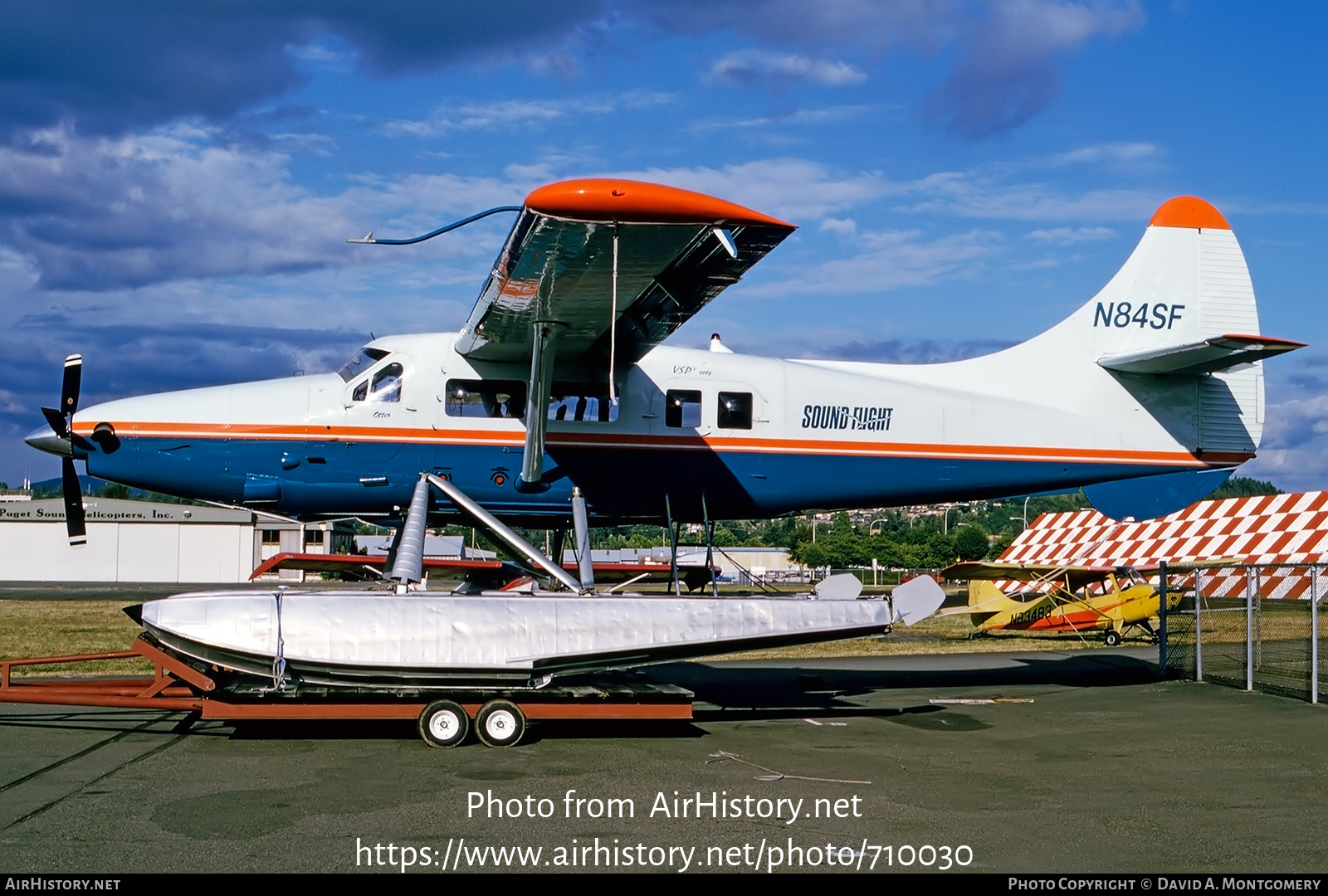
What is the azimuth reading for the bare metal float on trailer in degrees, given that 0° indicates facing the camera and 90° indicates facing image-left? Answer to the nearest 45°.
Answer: approximately 90°

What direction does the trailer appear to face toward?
to the viewer's left

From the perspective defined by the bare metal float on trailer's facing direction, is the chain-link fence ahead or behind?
behind

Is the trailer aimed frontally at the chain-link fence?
no
